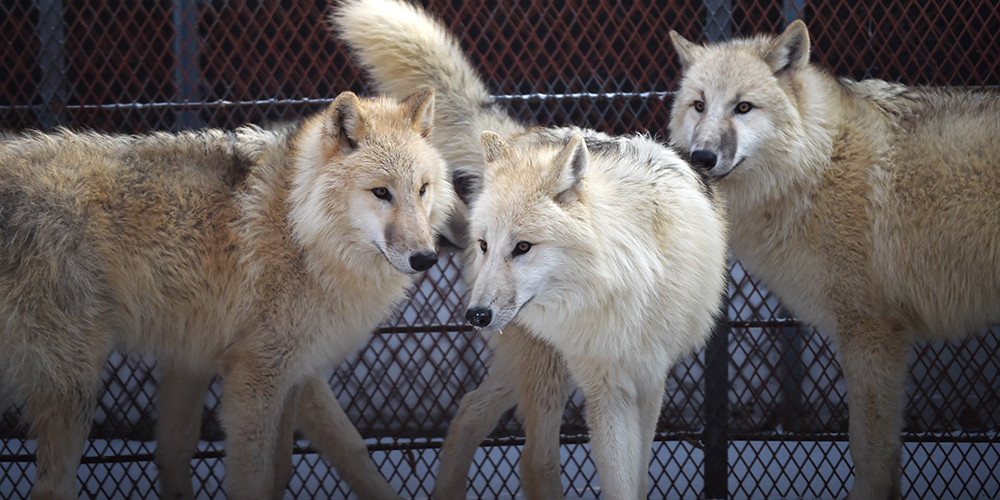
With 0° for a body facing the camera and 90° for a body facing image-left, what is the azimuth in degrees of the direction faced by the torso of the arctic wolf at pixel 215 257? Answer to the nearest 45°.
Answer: approximately 270°

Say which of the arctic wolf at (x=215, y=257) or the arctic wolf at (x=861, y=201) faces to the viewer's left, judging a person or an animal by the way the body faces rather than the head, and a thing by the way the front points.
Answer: the arctic wolf at (x=861, y=201)

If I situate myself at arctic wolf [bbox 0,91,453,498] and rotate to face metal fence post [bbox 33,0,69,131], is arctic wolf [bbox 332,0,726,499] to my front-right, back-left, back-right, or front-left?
back-right

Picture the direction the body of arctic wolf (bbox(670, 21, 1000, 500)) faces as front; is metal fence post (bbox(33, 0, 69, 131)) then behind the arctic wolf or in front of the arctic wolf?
in front

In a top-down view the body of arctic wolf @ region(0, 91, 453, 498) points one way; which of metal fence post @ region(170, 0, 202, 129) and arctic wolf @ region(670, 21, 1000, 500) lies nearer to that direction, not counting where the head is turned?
the arctic wolf

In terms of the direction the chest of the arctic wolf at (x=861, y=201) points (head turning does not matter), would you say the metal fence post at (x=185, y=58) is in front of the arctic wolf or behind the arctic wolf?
in front

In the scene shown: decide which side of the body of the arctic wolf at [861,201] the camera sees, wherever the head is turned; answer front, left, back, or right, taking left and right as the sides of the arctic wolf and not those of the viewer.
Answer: left

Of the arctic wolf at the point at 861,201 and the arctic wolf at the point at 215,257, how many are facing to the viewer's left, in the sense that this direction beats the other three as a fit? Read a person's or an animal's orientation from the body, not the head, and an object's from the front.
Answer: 1
